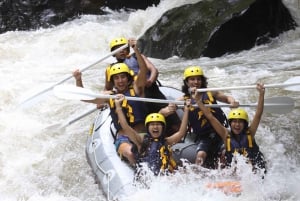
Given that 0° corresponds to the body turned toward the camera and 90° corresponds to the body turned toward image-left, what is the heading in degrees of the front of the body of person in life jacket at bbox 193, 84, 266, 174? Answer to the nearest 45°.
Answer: approximately 0°

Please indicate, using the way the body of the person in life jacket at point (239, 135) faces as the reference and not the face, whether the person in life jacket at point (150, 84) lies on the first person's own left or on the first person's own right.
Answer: on the first person's own right

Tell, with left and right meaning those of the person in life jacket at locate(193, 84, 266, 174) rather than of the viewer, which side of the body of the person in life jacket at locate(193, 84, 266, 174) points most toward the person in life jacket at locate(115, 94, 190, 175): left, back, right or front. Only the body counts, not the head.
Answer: right

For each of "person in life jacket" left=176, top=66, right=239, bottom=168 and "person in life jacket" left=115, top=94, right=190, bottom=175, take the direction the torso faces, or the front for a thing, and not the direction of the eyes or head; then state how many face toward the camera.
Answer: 2

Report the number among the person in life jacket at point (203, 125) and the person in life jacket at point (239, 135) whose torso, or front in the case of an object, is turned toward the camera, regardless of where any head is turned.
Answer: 2

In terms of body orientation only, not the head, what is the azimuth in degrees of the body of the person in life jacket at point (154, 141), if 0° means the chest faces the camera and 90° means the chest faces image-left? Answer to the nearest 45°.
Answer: approximately 0°

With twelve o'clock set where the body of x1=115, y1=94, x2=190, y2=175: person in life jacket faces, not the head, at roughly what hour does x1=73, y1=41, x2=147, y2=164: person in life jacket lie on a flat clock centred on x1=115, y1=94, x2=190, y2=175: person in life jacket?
x1=73, y1=41, x2=147, y2=164: person in life jacket is roughly at 5 o'clock from x1=115, y1=94, x2=190, y2=175: person in life jacket.

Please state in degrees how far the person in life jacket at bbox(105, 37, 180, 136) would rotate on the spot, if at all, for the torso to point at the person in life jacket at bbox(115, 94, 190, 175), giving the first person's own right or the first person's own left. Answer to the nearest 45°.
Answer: approximately 45° to the first person's own left
